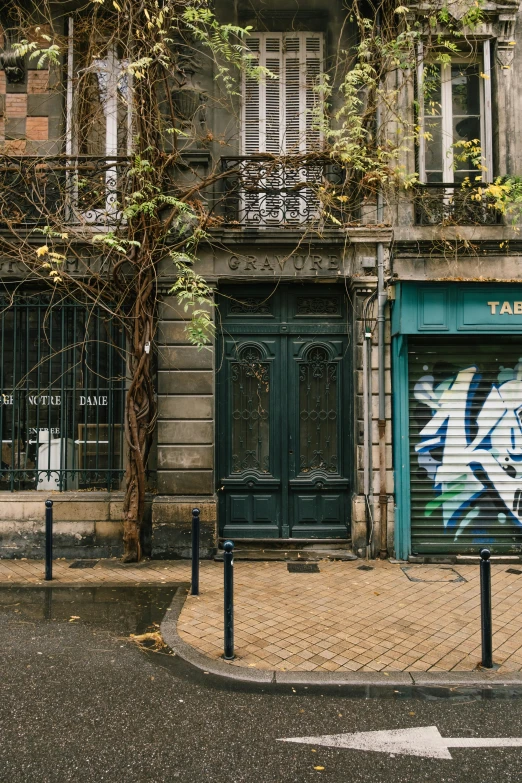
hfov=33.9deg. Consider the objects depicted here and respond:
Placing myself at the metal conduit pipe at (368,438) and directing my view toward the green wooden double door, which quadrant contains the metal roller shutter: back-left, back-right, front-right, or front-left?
back-right

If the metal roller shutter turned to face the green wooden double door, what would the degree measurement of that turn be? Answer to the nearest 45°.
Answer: approximately 90° to its right

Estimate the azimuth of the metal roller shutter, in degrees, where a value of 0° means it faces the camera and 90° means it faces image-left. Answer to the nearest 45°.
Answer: approximately 0°

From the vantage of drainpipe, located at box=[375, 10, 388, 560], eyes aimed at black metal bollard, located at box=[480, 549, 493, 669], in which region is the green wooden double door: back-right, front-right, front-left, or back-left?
back-right

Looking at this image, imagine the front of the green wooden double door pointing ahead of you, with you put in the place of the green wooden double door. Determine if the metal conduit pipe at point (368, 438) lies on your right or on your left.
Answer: on your left

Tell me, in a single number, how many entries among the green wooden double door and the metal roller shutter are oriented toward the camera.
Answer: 2

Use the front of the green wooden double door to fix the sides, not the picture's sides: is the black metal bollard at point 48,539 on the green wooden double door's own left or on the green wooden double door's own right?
on the green wooden double door's own right

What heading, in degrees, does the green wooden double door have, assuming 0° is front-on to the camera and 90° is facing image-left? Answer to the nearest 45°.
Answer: approximately 0°

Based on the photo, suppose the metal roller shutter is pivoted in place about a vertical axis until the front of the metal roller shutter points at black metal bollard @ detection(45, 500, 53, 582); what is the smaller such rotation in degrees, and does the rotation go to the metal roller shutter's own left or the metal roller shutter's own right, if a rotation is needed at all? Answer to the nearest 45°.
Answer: approximately 45° to the metal roller shutter's own right
